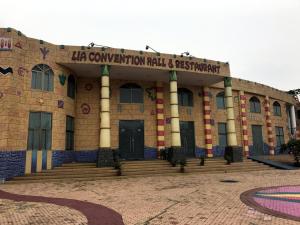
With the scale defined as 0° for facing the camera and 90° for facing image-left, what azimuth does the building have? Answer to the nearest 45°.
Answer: approximately 315°
